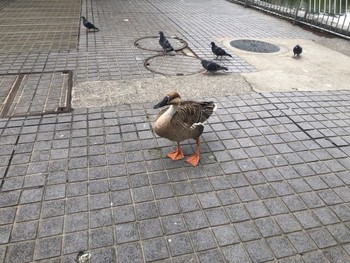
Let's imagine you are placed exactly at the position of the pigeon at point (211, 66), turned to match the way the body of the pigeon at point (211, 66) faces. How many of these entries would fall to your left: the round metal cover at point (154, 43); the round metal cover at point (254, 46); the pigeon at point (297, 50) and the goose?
1

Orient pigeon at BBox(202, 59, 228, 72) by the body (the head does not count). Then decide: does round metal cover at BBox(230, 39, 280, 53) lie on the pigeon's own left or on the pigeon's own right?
on the pigeon's own right

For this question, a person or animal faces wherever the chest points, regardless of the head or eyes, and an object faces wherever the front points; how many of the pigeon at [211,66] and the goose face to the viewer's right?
0

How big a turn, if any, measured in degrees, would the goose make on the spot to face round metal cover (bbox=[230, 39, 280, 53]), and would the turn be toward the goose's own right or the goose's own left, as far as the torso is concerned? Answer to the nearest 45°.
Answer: approximately 135° to the goose's own right

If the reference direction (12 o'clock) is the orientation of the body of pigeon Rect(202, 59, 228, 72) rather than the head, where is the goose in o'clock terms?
The goose is roughly at 9 o'clock from the pigeon.

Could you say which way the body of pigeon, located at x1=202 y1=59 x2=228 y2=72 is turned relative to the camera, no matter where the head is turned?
to the viewer's left

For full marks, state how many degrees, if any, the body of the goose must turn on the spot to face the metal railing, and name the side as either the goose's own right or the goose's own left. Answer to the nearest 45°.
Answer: approximately 180°

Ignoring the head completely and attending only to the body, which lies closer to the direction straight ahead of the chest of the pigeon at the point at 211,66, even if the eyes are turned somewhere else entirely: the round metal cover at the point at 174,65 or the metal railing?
the round metal cover

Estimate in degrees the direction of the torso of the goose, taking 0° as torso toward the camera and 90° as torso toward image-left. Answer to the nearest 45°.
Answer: approximately 45°

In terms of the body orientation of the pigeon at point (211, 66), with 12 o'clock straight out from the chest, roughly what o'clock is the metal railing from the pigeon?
The metal railing is roughly at 4 o'clock from the pigeon.

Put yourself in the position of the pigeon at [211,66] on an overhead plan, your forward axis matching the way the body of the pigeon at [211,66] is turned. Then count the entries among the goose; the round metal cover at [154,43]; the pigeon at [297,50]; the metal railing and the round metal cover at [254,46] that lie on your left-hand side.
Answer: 1
